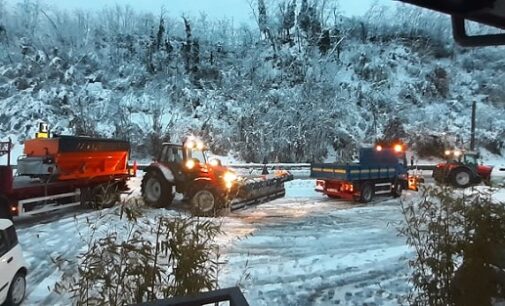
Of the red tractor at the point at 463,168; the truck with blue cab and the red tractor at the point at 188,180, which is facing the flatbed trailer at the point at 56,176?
the red tractor at the point at 463,168

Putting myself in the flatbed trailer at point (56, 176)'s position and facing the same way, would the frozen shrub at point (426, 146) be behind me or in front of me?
behind

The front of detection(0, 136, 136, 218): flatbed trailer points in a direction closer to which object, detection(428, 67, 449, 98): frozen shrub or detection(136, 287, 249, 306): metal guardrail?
the metal guardrail

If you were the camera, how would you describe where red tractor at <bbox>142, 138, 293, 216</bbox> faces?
facing the viewer and to the right of the viewer

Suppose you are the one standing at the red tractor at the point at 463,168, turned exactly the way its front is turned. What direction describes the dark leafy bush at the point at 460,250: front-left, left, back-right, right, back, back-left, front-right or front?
front-left

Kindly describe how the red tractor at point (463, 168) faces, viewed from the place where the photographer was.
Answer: facing the viewer and to the left of the viewer

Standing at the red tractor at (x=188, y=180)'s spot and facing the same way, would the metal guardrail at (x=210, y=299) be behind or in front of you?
in front

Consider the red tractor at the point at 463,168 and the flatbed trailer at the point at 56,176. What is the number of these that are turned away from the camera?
0

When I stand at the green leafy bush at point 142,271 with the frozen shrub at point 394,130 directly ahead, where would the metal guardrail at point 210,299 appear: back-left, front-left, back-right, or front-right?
back-right

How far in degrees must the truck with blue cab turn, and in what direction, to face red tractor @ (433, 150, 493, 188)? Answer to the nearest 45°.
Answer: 0° — it already faces it

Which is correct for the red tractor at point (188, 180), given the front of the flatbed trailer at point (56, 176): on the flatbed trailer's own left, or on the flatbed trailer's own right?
on the flatbed trailer's own left

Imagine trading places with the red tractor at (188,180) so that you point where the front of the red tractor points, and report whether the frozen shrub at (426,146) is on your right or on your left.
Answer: on your left

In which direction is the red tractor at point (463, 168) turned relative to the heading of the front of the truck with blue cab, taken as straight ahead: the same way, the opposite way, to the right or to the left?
the opposite way

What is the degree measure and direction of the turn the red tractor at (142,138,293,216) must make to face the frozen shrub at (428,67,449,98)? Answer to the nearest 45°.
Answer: approximately 90° to its left

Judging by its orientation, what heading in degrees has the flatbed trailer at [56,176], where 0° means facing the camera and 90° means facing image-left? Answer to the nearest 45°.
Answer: approximately 45°

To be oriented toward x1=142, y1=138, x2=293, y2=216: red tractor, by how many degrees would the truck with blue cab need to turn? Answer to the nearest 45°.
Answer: approximately 180°

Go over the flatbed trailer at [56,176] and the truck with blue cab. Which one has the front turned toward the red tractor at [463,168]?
the truck with blue cab

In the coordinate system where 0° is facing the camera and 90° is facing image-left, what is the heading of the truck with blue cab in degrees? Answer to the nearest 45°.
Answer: approximately 225°
